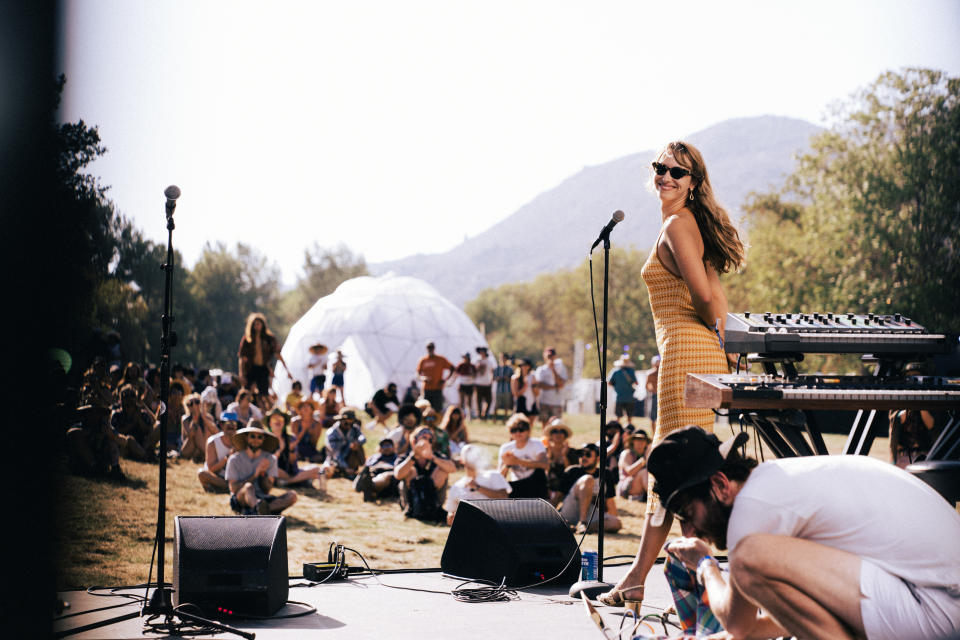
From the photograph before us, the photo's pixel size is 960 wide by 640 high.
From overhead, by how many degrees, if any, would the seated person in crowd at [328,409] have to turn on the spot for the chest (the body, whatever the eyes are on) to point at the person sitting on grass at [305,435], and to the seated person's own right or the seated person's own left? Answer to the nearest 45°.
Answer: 0° — they already face them

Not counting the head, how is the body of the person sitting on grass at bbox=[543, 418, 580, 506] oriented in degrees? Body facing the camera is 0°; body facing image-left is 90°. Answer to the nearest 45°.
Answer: approximately 0°

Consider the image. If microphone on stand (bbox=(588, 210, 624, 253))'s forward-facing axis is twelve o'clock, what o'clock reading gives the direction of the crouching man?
The crouching man is roughly at 3 o'clock from the microphone on stand.

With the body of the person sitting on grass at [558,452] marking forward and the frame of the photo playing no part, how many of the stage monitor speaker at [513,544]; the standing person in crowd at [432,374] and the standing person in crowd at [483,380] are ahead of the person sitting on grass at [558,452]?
1

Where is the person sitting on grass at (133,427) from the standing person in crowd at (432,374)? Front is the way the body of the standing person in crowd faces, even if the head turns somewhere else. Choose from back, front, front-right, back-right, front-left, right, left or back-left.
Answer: front-right

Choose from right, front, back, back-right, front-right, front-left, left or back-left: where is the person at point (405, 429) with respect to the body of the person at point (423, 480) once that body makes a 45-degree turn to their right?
back-right

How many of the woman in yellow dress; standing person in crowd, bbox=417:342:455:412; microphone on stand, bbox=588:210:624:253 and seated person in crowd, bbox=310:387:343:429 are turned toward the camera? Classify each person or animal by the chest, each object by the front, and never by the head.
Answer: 2

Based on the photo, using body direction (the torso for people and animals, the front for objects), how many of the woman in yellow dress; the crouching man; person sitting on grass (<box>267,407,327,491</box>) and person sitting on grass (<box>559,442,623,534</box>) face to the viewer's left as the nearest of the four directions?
2
